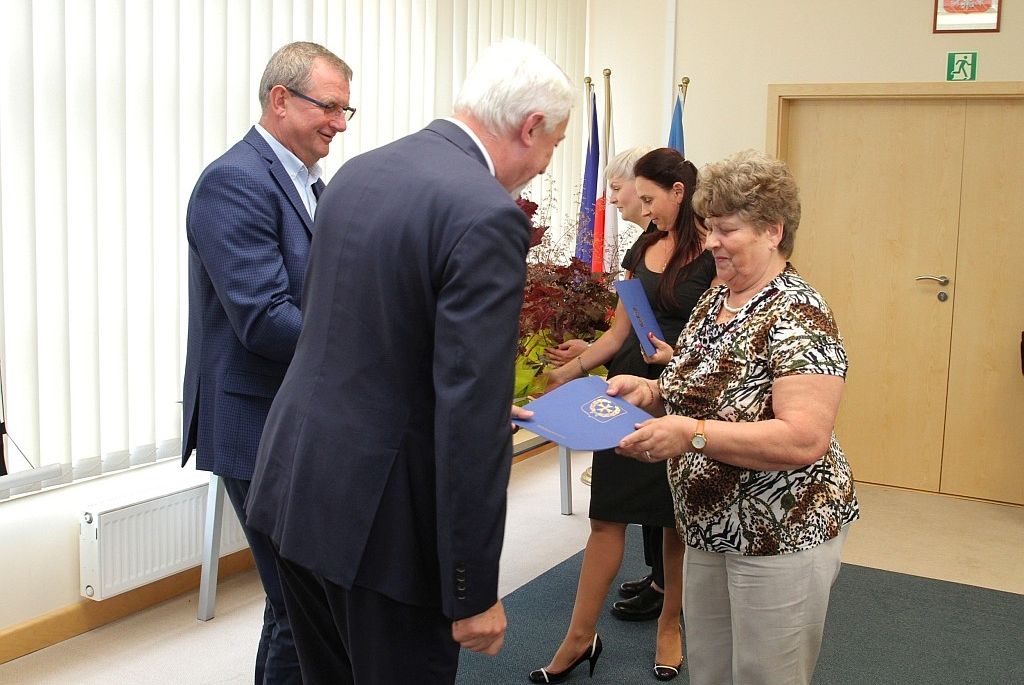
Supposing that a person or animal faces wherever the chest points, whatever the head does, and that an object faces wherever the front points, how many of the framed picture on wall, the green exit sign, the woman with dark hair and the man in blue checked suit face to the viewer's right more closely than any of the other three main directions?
1

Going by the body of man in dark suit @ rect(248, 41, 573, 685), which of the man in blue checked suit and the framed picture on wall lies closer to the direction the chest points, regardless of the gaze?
the framed picture on wall

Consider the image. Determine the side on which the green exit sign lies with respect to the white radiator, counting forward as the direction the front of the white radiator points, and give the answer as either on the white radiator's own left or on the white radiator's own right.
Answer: on the white radiator's own left

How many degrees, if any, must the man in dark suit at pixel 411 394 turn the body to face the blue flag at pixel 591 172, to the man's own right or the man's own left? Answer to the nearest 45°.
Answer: approximately 45° to the man's own left

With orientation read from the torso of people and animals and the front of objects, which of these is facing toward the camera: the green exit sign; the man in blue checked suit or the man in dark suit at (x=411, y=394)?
the green exit sign

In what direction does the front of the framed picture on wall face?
toward the camera

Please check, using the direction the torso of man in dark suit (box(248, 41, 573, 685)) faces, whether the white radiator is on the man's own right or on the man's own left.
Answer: on the man's own left

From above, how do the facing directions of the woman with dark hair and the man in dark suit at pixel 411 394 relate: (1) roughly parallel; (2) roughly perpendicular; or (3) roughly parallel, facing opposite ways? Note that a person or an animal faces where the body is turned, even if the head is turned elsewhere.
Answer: roughly parallel, facing opposite ways

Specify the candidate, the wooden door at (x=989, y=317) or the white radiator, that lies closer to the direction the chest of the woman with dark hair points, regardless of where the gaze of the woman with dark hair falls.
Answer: the white radiator

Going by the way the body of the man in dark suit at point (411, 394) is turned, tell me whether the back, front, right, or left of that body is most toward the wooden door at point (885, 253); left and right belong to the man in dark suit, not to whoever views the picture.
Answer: front

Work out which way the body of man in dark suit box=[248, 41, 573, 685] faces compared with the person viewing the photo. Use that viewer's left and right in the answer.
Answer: facing away from the viewer and to the right of the viewer

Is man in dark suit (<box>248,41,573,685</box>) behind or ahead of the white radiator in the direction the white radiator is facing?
ahead

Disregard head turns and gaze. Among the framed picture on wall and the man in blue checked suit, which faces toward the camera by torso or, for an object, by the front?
the framed picture on wall

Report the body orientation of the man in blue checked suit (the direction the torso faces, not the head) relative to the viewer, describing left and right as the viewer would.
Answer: facing to the right of the viewer

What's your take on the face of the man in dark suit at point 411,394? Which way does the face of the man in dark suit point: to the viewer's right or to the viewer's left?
to the viewer's right

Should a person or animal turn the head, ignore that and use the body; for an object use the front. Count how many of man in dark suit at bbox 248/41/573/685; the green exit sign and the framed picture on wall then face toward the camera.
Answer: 2
